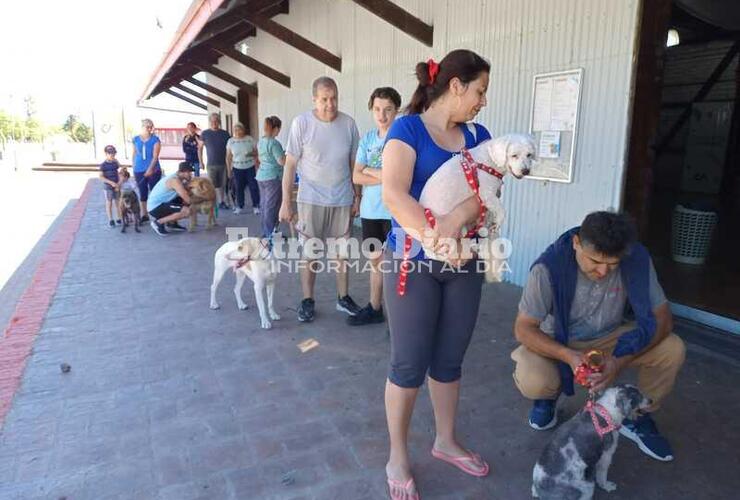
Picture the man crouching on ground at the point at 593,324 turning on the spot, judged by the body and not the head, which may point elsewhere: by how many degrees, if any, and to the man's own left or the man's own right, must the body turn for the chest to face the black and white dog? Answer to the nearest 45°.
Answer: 0° — they already face it

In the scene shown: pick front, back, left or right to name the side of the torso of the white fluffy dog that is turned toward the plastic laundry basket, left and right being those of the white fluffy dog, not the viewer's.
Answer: left

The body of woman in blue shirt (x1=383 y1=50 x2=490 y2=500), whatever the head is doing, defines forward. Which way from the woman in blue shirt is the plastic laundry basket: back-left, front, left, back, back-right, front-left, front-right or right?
left

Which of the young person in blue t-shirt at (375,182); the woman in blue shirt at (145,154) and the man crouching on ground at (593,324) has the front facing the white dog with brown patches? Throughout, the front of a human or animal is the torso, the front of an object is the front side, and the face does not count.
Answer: the woman in blue shirt

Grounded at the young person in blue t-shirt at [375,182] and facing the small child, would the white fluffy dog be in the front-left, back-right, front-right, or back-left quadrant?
back-left

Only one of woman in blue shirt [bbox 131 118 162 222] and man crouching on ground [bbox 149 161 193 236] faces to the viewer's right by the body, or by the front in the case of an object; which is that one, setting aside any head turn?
the man crouching on ground

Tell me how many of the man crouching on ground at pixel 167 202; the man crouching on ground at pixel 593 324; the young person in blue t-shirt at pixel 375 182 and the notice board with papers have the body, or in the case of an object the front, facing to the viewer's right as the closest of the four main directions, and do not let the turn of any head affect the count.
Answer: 1

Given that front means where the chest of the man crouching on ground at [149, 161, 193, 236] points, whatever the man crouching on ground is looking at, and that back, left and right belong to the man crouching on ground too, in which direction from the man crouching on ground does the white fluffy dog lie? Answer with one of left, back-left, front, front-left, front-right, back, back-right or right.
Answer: right

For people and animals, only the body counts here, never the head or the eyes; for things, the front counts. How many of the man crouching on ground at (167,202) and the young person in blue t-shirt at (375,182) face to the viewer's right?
1

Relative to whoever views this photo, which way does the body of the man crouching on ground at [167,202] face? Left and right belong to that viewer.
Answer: facing to the right of the viewer

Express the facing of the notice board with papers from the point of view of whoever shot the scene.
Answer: facing the viewer and to the left of the viewer

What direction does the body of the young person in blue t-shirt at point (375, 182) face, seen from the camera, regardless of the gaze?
toward the camera

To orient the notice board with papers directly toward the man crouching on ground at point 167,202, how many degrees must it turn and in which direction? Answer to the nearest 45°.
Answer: approximately 45° to its right

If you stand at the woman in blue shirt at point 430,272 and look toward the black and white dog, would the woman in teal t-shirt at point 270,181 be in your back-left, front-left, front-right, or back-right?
back-left

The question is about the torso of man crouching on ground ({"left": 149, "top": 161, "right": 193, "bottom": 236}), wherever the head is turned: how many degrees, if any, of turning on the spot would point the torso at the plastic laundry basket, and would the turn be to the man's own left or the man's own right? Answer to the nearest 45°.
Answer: approximately 45° to the man's own right

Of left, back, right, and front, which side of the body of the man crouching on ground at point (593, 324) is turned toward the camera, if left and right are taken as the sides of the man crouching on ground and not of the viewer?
front

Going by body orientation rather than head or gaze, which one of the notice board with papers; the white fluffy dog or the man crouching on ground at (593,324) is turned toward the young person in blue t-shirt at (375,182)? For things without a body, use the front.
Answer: the notice board with papers

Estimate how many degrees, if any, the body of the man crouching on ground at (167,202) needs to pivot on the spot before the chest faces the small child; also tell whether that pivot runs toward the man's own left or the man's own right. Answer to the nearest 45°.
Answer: approximately 135° to the man's own left

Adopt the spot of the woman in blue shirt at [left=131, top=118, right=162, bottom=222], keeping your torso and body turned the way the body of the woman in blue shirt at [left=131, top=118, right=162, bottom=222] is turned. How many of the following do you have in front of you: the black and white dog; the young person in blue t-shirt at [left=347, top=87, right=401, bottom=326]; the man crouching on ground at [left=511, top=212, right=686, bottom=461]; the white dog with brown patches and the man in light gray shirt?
5

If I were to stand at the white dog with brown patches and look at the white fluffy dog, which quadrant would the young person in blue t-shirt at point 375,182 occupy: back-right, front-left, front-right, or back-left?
front-left

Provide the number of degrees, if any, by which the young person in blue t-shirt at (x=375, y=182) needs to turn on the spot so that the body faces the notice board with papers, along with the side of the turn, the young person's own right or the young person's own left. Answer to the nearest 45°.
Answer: approximately 135° to the young person's own left
